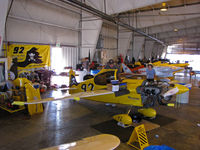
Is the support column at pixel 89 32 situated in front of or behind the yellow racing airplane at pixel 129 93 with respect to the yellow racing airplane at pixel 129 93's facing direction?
behind

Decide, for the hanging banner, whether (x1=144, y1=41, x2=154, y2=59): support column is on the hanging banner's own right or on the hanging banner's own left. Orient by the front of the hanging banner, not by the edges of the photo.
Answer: on the hanging banner's own left

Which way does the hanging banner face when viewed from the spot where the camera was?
facing the viewer

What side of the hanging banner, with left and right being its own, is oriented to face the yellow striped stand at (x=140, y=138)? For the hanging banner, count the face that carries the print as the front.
front

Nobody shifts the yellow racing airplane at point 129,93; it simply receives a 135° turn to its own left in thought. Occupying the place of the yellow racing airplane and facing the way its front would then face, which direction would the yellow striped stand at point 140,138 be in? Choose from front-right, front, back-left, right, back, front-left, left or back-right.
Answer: back

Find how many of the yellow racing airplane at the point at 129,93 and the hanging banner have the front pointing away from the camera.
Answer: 0

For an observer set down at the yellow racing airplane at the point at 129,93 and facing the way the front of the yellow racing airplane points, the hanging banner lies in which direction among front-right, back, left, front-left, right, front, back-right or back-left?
back

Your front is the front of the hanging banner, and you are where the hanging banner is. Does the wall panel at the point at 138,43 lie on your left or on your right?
on your left

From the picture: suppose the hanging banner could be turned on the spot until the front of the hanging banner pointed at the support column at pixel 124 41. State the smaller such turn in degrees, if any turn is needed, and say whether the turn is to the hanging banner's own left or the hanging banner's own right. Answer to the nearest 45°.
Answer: approximately 135° to the hanging banner's own left

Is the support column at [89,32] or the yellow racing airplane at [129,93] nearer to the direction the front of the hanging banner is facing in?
the yellow racing airplane
